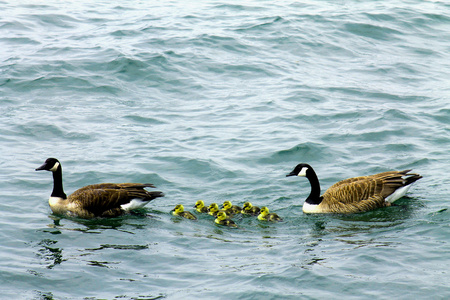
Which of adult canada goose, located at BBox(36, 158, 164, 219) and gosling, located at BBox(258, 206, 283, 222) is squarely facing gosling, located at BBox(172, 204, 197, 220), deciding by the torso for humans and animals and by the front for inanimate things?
gosling, located at BBox(258, 206, 283, 222)

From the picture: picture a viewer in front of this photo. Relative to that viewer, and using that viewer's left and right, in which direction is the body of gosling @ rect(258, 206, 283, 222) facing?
facing to the left of the viewer

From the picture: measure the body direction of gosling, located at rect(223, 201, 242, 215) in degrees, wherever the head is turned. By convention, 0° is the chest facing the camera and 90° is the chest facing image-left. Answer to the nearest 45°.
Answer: approximately 90°

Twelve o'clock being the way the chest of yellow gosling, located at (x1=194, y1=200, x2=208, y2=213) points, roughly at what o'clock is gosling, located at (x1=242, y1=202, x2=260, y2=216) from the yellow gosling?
The gosling is roughly at 6 o'clock from the yellow gosling.

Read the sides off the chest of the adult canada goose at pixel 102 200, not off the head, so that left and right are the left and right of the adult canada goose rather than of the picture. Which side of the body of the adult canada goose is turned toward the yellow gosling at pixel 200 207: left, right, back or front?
back

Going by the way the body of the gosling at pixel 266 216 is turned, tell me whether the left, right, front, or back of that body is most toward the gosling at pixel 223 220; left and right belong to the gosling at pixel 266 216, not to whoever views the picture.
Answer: front

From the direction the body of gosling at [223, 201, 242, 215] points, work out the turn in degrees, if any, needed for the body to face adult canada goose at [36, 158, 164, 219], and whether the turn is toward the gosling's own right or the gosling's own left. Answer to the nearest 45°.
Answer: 0° — it already faces it

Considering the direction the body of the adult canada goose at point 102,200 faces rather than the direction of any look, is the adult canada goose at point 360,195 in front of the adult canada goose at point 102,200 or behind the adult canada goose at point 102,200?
behind

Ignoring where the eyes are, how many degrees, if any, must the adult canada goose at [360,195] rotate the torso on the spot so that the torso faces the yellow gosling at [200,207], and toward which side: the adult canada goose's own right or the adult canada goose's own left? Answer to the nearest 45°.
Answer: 0° — it already faces it

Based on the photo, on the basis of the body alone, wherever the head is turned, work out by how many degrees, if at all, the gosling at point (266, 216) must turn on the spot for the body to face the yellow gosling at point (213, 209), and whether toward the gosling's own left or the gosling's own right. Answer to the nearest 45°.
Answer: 0° — it already faces it

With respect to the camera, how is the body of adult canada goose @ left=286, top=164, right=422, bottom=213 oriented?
to the viewer's left

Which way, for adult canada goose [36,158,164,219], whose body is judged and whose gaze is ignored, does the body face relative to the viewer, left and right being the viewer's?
facing to the left of the viewer
